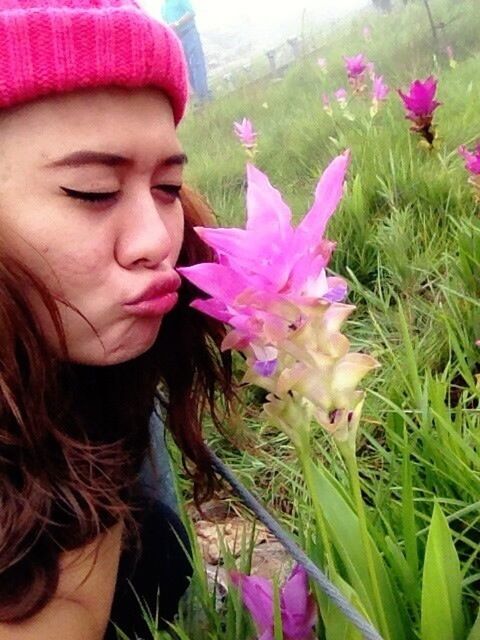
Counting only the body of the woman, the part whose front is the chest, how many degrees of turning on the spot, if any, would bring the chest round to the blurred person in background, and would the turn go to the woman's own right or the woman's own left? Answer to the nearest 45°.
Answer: approximately 135° to the woman's own left

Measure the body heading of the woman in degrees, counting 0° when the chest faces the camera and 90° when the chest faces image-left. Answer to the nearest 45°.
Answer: approximately 315°

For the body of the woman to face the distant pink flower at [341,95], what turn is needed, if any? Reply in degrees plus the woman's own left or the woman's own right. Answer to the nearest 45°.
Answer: approximately 90° to the woman's own left

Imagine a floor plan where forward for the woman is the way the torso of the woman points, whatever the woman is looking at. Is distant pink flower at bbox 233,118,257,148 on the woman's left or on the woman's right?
on the woman's left

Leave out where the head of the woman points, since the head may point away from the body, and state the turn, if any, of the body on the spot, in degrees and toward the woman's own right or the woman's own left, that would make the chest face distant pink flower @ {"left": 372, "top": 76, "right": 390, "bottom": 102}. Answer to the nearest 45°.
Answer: approximately 90° to the woman's own left

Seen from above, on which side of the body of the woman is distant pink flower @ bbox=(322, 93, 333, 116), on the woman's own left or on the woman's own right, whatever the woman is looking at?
on the woman's own left

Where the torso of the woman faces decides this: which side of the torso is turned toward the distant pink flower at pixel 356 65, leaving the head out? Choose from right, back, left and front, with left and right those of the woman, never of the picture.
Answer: left
